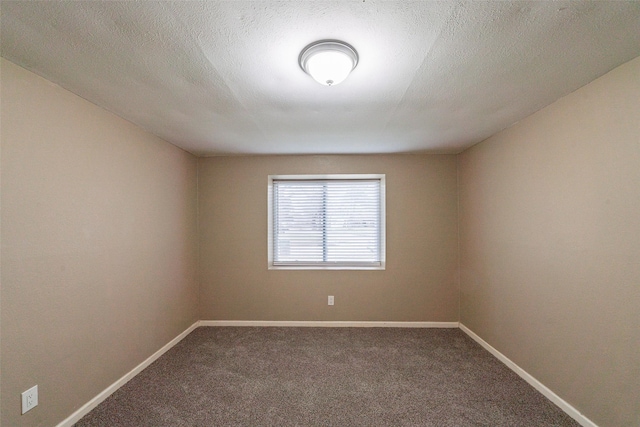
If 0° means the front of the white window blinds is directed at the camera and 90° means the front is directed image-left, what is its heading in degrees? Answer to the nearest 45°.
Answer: approximately 0°
